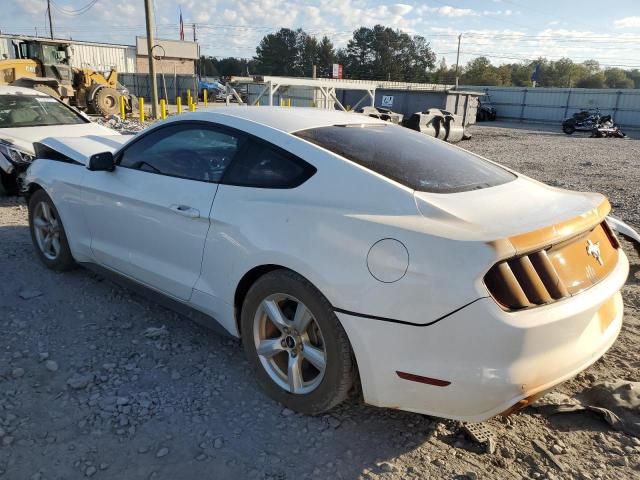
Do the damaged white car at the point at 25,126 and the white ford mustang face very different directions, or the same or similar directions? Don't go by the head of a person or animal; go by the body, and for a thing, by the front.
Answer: very different directions

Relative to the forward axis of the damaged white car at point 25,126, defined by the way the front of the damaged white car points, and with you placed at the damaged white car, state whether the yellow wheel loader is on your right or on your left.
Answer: on your left

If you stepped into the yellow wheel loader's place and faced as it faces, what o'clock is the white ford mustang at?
The white ford mustang is roughly at 3 o'clock from the yellow wheel loader.

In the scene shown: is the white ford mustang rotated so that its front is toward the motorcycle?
no

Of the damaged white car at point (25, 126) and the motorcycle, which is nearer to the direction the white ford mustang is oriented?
the damaged white car

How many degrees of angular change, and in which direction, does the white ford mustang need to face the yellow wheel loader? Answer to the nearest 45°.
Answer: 0° — it already faces it

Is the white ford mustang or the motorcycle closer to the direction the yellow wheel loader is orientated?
the motorcycle

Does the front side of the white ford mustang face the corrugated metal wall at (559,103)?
no

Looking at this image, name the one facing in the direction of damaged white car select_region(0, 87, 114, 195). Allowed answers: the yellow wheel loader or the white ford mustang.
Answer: the white ford mustang

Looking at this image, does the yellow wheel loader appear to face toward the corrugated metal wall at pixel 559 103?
yes
